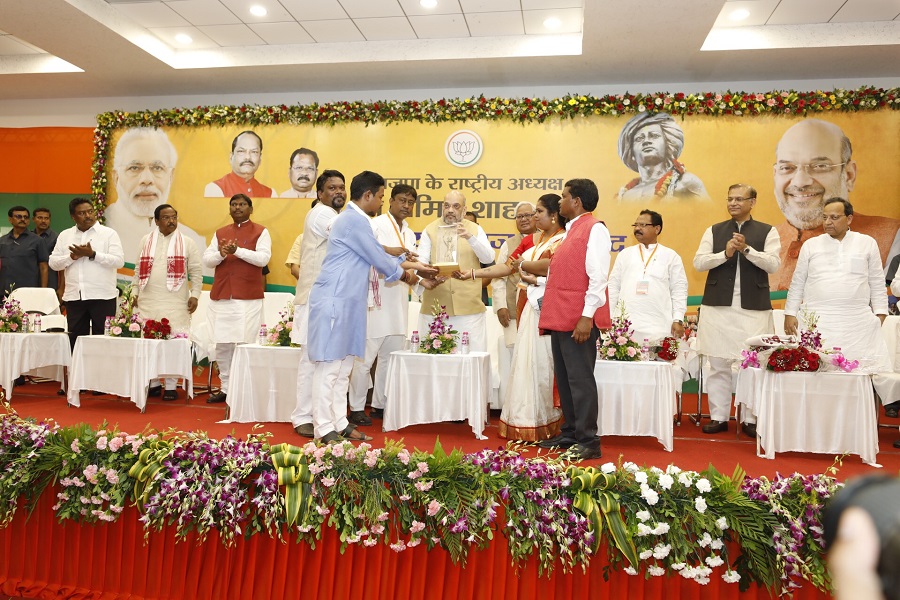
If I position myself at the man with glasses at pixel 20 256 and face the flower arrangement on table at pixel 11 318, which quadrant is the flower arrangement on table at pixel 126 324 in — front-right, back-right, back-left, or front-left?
front-left

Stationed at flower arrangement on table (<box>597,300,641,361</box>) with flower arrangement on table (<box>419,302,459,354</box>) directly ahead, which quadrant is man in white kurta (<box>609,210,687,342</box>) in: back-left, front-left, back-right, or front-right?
back-right

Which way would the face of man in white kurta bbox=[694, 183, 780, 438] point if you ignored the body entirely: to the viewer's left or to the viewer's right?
to the viewer's left

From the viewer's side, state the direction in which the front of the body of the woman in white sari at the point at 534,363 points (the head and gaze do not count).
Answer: to the viewer's left

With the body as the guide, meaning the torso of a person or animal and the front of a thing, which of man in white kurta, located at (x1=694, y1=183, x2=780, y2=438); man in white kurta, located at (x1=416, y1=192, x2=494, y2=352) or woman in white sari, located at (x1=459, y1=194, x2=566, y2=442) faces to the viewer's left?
the woman in white sari

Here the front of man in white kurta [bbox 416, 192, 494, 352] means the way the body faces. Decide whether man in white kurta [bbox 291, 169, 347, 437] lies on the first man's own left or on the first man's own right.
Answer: on the first man's own right

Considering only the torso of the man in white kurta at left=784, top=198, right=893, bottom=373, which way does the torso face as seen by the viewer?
toward the camera

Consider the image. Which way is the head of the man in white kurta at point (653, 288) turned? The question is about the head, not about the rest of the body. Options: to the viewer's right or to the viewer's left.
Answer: to the viewer's left

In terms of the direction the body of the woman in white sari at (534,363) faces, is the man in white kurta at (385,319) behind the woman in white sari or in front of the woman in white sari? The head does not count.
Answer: in front

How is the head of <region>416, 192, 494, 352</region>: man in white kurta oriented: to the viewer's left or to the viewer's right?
to the viewer's left

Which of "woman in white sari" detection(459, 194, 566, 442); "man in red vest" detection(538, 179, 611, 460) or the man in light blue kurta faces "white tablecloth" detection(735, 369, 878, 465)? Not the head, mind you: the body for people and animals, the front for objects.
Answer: the man in light blue kurta

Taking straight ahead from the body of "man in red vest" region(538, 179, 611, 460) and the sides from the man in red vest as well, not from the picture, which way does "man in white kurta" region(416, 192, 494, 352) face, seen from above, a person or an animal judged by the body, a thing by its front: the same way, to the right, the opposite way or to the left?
to the left

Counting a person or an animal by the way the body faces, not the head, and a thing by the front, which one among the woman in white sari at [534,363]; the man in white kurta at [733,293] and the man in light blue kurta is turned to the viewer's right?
the man in light blue kurta

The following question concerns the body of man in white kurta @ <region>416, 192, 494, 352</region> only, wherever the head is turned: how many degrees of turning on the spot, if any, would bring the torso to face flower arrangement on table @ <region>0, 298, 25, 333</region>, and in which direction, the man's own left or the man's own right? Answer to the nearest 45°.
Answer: approximately 90° to the man's own right

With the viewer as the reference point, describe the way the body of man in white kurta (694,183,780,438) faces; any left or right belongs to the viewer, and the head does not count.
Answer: facing the viewer

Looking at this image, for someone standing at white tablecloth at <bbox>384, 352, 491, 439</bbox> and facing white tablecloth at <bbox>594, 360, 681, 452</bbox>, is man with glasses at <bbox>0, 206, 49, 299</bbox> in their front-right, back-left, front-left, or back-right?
back-left
